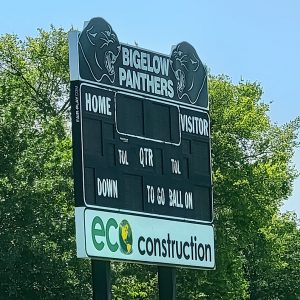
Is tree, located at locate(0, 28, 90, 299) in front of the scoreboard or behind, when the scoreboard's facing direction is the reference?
behind

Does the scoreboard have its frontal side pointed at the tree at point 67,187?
no
